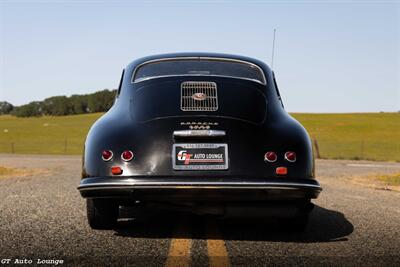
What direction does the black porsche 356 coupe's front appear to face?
away from the camera
